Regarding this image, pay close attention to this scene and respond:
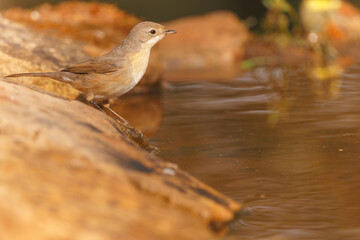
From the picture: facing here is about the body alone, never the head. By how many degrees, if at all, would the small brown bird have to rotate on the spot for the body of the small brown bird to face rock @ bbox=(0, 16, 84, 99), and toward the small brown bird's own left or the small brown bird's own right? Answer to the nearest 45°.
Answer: approximately 135° to the small brown bird's own left

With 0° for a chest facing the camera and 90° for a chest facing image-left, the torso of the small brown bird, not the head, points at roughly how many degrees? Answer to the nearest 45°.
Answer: approximately 270°
